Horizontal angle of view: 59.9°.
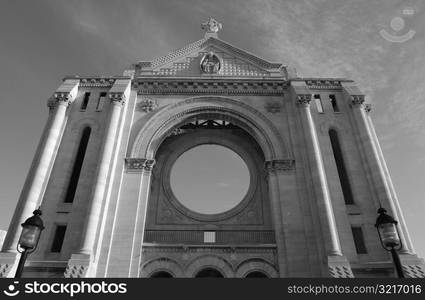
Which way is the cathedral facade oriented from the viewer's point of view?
toward the camera

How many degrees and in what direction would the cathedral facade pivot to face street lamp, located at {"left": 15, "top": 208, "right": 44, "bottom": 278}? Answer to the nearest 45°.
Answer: approximately 45° to its right

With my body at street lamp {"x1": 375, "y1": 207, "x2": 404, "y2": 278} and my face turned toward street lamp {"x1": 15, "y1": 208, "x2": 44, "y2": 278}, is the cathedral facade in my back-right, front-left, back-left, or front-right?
front-right

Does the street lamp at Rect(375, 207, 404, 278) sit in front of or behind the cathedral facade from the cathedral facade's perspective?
in front

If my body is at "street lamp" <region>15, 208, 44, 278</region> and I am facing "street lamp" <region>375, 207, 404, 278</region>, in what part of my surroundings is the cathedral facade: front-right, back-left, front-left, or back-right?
front-left

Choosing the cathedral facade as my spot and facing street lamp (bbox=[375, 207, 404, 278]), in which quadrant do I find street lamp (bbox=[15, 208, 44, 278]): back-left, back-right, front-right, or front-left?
front-right

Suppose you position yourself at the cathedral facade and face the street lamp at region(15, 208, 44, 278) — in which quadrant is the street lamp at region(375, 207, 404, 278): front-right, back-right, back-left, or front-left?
front-left

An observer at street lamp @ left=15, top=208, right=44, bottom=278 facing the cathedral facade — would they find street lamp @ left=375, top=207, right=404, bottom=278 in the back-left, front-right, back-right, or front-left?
front-right
